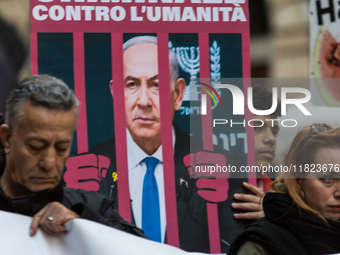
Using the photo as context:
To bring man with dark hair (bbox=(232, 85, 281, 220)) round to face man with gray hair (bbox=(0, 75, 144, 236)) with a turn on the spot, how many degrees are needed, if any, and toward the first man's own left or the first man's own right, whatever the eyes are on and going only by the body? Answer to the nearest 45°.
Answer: approximately 90° to the first man's own right

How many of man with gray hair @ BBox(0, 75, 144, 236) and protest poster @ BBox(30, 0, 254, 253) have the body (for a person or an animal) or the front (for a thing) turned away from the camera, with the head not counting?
0

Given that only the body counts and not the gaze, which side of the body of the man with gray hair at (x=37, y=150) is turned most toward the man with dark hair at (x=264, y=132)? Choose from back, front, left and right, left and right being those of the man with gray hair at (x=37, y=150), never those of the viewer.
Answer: left

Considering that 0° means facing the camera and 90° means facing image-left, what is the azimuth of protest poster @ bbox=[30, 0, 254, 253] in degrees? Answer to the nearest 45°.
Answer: approximately 0°

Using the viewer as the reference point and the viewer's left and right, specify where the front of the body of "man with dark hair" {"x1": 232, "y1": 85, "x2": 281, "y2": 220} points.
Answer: facing the viewer and to the right of the viewer

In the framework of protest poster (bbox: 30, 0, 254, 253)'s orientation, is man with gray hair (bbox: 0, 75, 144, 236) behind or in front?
in front
